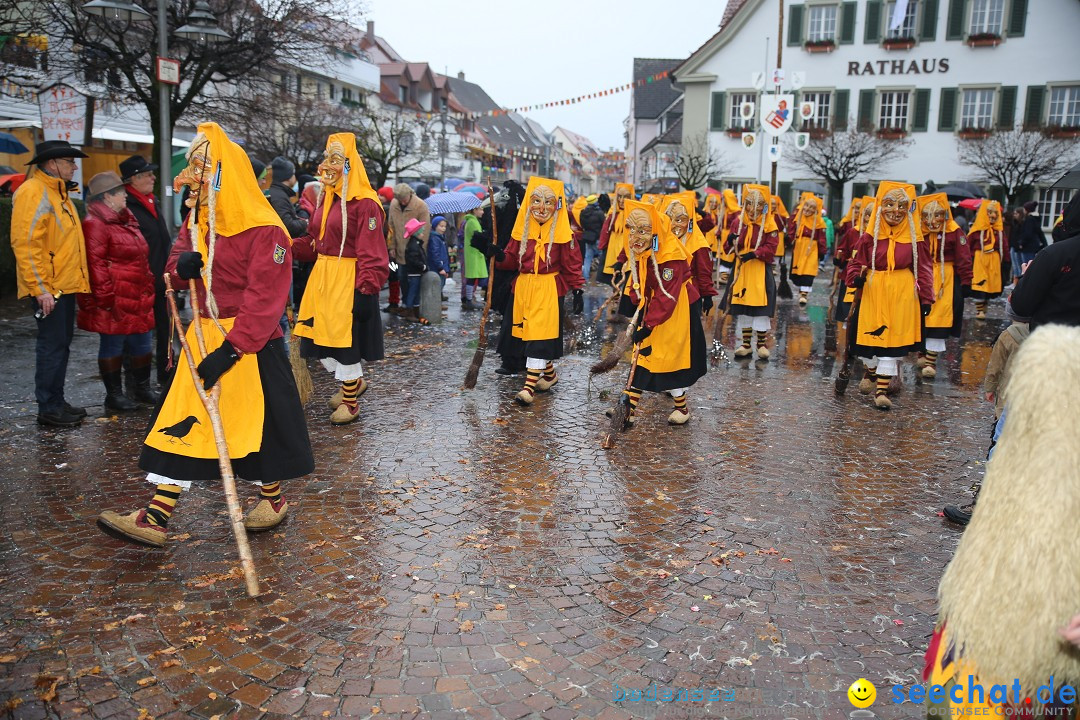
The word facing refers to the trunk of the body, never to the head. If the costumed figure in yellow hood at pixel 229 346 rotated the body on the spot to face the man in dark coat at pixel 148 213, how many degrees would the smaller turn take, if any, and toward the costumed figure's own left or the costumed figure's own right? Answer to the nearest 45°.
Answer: approximately 90° to the costumed figure's own right

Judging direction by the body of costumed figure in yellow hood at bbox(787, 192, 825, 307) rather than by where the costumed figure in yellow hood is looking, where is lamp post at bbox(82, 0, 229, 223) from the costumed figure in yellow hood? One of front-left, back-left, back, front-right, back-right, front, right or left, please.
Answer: front-right

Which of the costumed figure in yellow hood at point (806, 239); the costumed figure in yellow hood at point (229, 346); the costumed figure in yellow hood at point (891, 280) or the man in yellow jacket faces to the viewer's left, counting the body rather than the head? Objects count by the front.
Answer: the costumed figure in yellow hood at point (229, 346)

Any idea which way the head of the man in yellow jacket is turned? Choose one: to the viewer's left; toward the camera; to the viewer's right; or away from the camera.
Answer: to the viewer's right

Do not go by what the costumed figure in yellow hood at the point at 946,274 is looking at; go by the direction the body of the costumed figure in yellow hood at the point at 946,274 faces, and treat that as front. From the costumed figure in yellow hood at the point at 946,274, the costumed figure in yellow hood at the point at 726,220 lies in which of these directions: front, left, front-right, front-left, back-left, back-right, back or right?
right

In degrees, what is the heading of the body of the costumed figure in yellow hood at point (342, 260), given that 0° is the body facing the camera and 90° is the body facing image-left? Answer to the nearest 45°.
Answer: approximately 45°

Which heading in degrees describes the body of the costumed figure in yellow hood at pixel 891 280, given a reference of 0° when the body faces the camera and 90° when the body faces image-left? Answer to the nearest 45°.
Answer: approximately 0°

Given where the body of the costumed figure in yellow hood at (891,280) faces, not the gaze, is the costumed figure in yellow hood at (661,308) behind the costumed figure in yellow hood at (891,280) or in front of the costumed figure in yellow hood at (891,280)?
in front

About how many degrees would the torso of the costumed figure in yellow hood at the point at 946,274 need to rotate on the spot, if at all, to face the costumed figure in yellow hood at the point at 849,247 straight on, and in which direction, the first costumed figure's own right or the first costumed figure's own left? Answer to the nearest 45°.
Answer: approximately 90° to the first costumed figure's own right

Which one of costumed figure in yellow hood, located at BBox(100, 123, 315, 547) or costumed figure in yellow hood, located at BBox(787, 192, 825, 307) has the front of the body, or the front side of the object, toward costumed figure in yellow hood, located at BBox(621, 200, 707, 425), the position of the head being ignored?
costumed figure in yellow hood, located at BBox(787, 192, 825, 307)
